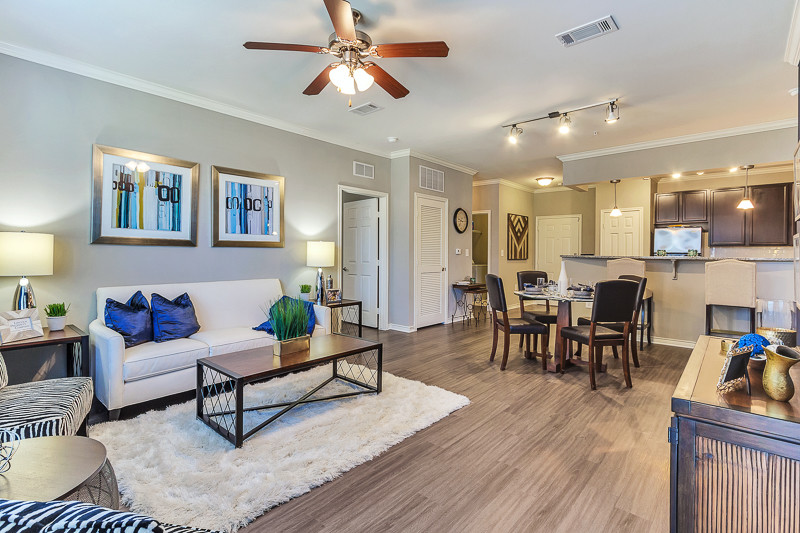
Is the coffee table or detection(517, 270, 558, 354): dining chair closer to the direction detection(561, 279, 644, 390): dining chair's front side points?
the dining chair

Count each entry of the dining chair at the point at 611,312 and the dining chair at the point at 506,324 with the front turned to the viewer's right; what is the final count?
1

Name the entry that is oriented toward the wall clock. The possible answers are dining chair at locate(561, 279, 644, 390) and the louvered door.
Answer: the dining chair

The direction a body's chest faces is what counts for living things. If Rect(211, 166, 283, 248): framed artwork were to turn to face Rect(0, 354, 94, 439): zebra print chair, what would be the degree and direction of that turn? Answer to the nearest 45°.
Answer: approximately 90° to its right

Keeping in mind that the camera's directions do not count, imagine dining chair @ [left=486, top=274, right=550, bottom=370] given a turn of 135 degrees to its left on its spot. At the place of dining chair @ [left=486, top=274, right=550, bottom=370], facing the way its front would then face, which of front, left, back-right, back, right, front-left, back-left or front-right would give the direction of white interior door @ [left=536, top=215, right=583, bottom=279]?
front-right

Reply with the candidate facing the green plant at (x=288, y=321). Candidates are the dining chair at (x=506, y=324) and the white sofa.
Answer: the white sofa

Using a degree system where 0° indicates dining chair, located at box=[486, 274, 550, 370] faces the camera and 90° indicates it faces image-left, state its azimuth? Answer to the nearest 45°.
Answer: approximately 270°

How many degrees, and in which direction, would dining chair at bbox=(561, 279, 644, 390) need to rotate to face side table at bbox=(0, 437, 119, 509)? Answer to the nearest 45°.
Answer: approximately 90° to its left
